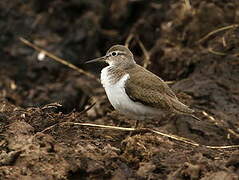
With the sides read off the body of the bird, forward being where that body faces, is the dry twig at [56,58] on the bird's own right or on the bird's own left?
on the bird's own right

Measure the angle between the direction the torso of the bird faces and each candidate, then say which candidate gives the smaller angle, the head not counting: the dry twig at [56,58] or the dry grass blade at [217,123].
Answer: the dry twig

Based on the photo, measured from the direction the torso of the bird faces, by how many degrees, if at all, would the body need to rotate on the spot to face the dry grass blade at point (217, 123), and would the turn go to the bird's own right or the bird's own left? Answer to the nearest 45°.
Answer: approximately 135° to the bird's own right

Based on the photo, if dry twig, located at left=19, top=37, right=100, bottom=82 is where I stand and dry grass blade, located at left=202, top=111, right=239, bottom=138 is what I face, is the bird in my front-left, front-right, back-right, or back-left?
front-right

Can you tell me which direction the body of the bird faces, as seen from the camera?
to the viewer's left
